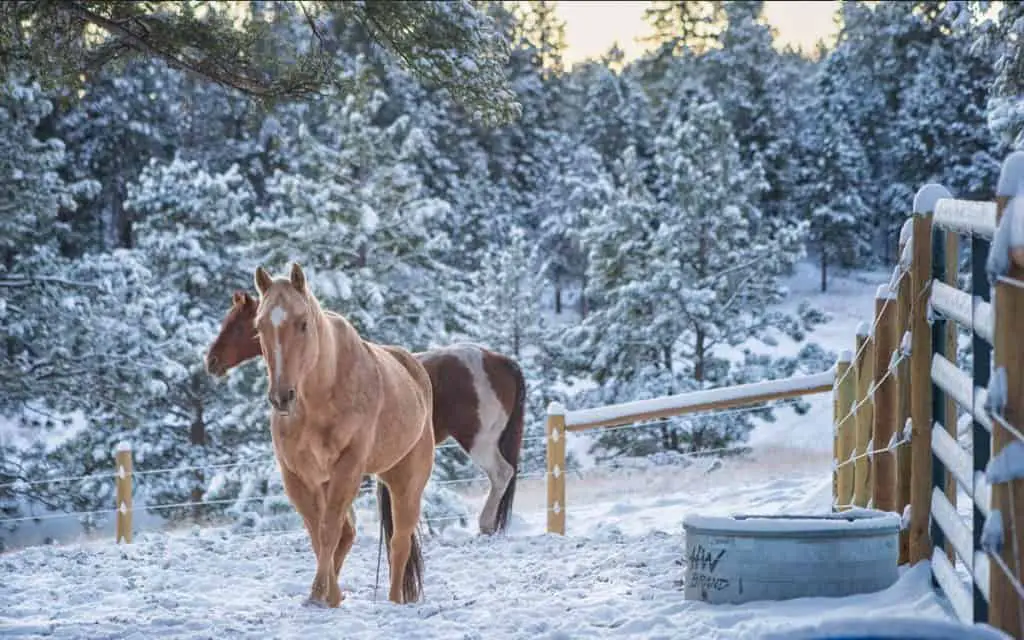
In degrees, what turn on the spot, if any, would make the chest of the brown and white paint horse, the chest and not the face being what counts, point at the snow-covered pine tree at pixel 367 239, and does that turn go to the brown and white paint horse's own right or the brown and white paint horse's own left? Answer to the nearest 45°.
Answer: approximately 90° to the brown and white paint horse's own right

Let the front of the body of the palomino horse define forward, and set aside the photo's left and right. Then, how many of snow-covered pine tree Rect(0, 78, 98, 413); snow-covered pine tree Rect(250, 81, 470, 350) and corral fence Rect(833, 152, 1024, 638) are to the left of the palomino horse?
1

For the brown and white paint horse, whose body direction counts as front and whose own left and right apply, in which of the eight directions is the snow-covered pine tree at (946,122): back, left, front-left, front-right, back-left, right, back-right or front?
back-right

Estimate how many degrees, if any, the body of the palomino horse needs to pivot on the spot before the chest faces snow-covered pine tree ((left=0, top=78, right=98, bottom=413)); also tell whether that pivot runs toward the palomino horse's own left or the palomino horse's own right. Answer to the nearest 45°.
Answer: approximately 90° to the palomino horse's own right

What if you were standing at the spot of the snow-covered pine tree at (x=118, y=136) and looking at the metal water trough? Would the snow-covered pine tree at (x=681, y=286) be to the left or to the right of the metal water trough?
left

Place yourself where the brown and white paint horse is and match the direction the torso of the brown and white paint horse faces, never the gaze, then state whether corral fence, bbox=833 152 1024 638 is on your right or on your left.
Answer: on your left

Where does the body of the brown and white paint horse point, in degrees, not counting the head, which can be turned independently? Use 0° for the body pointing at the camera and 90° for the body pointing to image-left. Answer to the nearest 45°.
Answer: approximately 90°

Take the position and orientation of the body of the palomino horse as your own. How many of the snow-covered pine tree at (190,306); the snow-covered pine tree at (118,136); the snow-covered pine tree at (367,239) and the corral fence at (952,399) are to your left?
1

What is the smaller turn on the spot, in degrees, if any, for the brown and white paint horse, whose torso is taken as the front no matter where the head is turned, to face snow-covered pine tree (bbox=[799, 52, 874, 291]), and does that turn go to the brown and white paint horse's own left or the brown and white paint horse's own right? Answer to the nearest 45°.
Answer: approximately 135° to the brown and white paint horse's own right

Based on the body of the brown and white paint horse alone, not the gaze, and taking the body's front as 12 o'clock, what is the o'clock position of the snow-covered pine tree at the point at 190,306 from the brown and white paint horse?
The snow-covered pine tree is roughly at 2 o'clock from the brown and white paint horse.

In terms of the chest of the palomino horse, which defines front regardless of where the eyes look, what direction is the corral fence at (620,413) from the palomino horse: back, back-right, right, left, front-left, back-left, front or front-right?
back

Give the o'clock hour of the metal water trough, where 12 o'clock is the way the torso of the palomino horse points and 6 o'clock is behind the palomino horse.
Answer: The metal water trough is roughly at 9 o'clock from the palomino horse.

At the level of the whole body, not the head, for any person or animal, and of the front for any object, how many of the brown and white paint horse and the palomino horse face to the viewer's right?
0

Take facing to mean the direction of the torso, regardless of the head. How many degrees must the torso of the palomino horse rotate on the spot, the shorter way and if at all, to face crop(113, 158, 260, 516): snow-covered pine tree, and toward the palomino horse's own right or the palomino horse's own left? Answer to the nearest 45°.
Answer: approximately 135° to the palomino horse's own right
